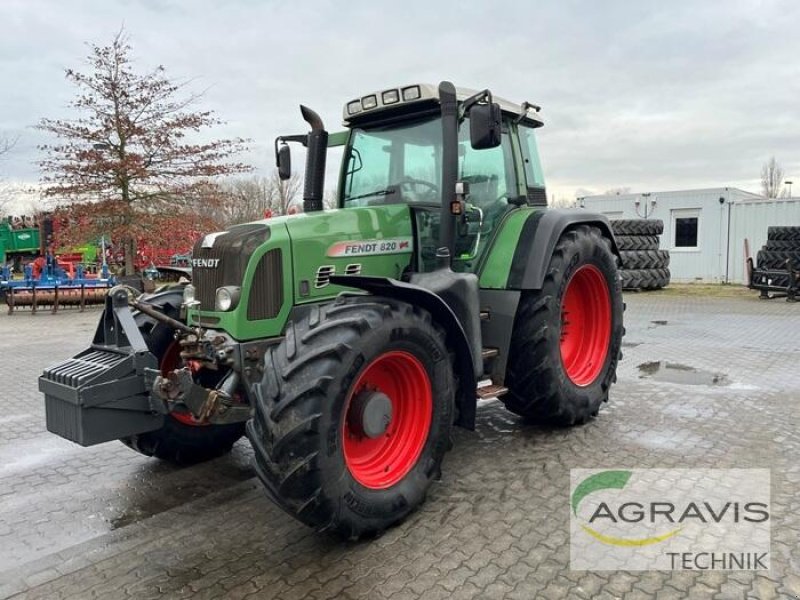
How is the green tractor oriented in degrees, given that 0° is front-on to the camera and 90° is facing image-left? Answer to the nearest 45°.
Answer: approximately 45°

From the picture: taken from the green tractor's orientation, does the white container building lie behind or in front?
behind

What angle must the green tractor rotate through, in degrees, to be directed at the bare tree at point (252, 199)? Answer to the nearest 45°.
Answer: approximately 135° to its right

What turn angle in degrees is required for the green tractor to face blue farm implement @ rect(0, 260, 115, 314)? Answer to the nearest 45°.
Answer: approximately 90° to its right

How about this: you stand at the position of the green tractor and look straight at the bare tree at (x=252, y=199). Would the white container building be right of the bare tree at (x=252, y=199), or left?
right
